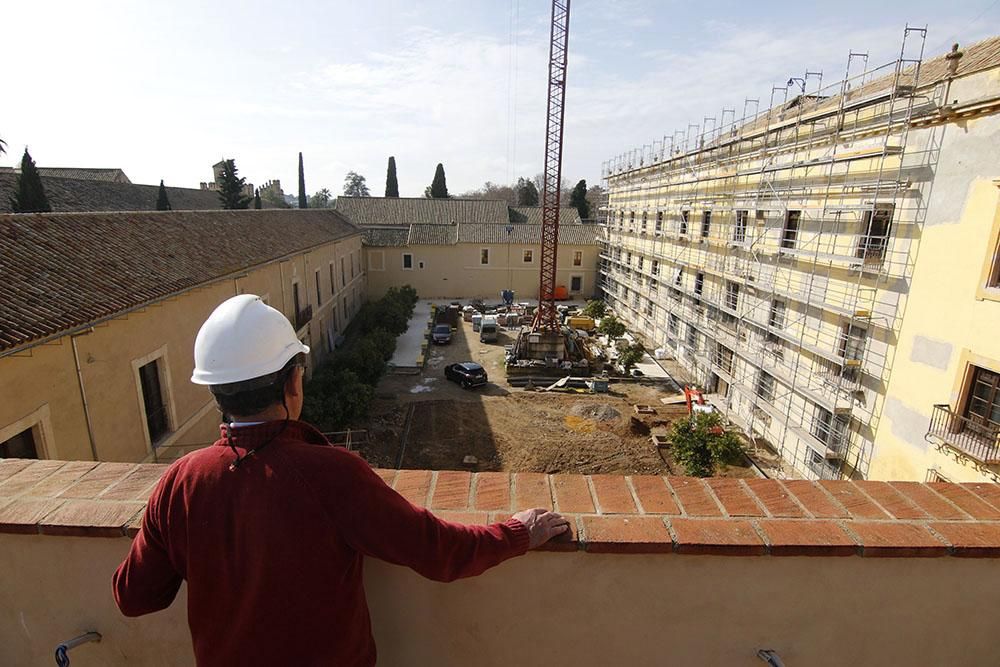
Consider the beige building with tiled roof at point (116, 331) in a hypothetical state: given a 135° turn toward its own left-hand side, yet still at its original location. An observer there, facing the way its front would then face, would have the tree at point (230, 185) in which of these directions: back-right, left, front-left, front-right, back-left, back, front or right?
front

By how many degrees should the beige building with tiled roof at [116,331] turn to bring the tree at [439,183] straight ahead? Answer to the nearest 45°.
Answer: approximately 90° to its left

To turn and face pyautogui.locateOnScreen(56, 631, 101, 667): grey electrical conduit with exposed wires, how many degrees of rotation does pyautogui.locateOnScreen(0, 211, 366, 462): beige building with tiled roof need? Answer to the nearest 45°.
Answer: approximately 45° to its right

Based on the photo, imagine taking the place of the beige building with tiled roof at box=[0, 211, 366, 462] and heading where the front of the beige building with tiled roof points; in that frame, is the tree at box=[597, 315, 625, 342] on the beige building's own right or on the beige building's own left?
on the beige building's own left

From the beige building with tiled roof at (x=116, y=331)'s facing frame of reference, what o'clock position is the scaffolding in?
The scaffolding is roughly at 11 o'clock from the beige building with tiled roof.

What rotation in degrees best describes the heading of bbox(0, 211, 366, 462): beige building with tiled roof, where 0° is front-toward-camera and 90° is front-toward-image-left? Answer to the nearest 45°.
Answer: approximately 315°

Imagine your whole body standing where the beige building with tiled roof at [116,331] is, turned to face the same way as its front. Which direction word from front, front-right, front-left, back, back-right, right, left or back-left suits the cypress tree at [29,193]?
back-left

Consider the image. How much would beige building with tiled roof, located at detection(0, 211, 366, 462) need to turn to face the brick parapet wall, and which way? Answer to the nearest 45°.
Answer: approximately 45° to its right
